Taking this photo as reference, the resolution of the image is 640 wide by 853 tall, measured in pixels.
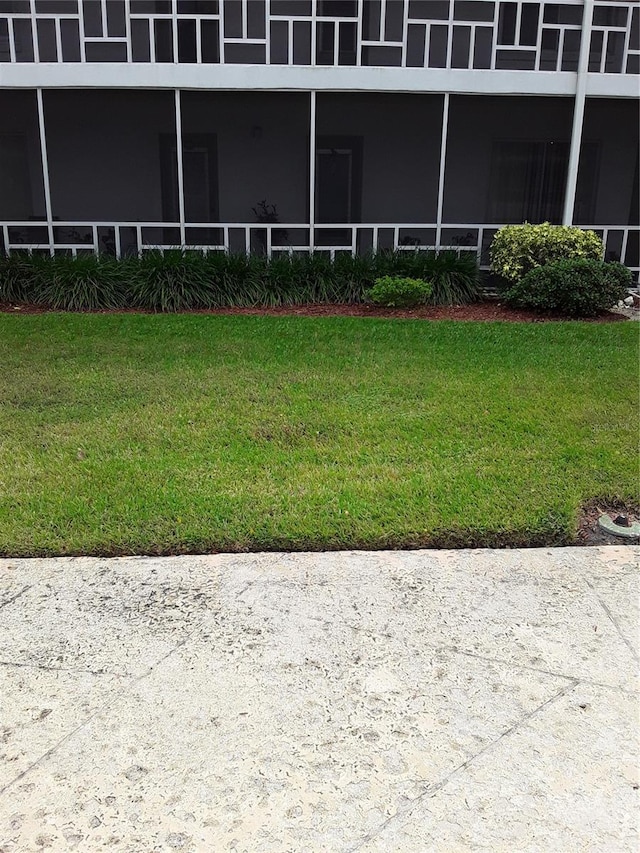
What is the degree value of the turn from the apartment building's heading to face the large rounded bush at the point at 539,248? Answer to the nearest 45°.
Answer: approximately 45° to its left

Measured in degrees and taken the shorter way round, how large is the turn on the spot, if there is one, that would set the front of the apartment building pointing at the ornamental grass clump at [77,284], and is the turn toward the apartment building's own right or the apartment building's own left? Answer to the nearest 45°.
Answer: approximately 45° to the apartment building's own right

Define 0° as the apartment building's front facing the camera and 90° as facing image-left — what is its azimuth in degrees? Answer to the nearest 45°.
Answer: approximately 0°

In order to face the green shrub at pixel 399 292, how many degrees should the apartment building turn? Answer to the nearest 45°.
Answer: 0° — it already faces it
